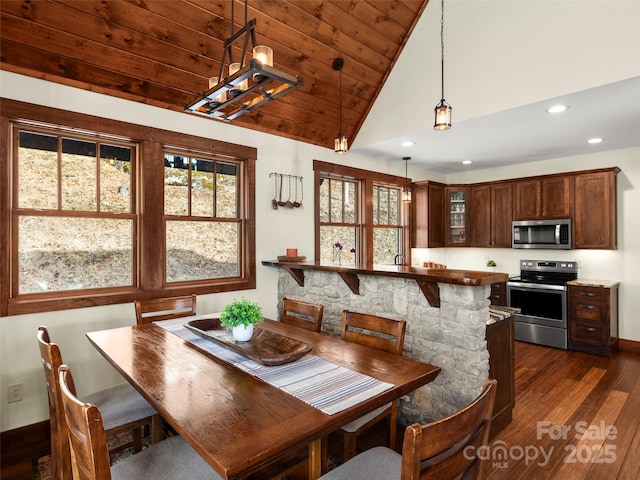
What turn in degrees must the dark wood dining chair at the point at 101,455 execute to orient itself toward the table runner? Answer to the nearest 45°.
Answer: approximately 45° to its right

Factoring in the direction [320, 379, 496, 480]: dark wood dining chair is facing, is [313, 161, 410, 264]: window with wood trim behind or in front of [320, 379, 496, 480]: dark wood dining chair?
in front

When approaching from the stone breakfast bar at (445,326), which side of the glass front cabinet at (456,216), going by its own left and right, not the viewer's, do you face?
front

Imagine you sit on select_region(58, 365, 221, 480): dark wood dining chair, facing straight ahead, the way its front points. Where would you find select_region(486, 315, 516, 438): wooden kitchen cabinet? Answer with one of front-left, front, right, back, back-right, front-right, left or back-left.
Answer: front-right

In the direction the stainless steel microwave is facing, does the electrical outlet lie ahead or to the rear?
ahead

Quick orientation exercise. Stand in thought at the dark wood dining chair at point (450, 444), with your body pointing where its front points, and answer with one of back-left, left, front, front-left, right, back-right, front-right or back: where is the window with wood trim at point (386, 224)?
front-right

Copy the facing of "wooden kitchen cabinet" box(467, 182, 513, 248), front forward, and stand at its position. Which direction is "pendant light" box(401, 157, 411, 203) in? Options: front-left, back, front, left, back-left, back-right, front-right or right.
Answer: front-right

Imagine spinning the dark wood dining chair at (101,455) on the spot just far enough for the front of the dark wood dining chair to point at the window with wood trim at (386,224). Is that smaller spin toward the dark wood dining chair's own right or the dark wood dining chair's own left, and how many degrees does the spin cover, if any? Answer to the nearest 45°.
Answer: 0° — it already faces it

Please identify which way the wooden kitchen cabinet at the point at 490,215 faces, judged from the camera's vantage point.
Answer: facing the viewer

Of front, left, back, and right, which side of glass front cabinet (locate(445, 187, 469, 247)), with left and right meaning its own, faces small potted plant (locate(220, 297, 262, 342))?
front

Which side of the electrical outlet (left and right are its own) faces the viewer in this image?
front

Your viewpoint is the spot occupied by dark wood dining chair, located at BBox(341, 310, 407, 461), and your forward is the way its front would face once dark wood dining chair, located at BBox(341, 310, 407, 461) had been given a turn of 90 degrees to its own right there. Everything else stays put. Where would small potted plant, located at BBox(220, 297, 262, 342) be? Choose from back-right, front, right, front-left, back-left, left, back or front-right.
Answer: front-left
